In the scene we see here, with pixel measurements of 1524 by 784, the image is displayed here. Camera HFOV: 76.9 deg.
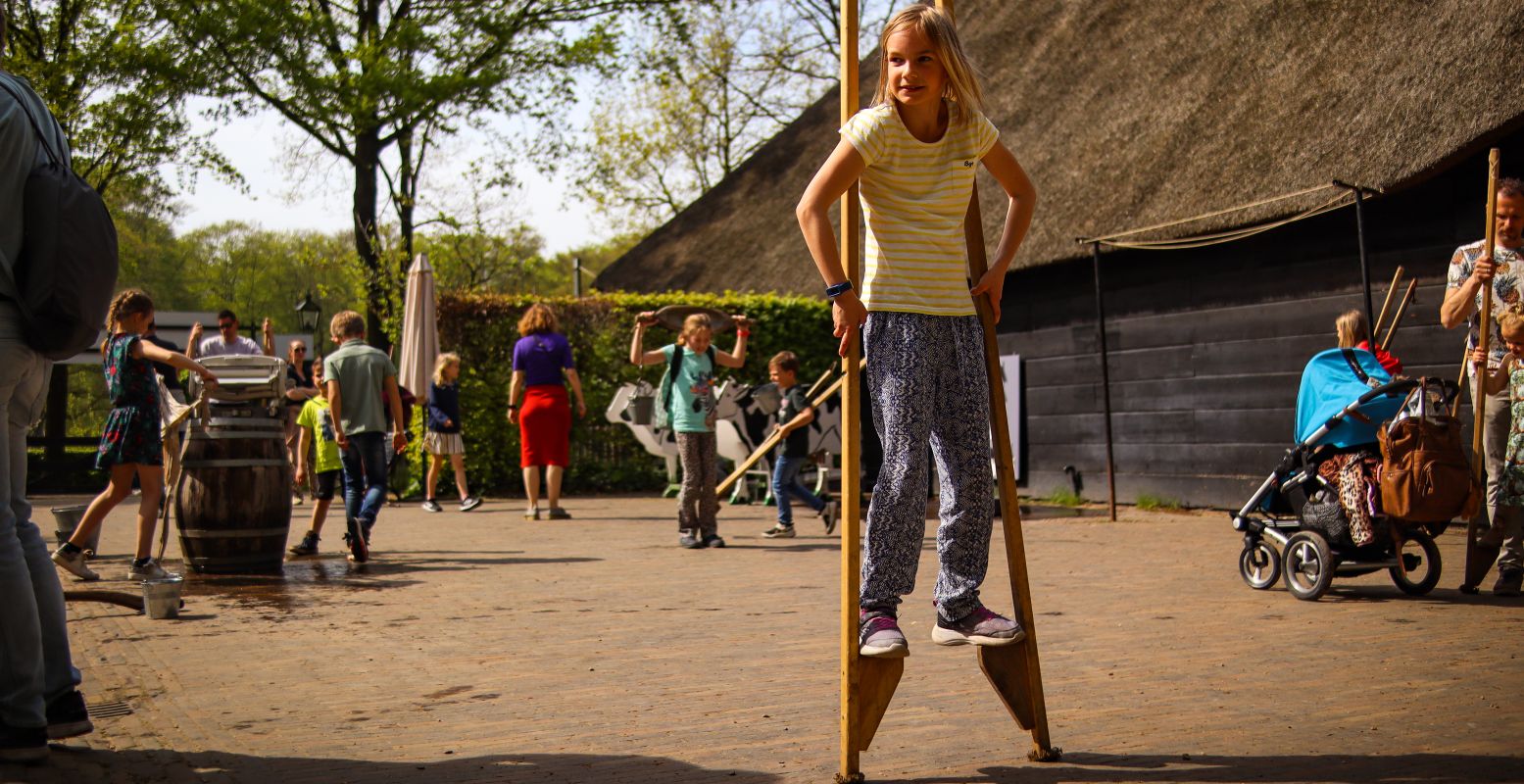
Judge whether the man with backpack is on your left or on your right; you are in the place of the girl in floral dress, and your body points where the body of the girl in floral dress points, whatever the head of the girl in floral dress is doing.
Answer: on your right

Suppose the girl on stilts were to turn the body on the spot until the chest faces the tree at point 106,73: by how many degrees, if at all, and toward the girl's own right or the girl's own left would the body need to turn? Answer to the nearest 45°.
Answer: approximately 135° to the girl's own right

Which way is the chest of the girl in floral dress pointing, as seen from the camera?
to the viewer's right

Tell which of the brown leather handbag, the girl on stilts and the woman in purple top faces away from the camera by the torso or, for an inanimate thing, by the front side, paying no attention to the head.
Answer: the woman in purple top

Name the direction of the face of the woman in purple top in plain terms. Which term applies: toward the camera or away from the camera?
away from the camera

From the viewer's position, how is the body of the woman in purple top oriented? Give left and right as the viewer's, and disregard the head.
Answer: facing away from the viewer

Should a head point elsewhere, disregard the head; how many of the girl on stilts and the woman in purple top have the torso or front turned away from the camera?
1

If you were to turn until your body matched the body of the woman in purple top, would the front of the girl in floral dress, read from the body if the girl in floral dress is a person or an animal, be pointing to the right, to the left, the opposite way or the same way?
to the right

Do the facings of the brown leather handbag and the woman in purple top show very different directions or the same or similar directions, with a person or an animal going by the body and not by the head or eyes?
very different directions

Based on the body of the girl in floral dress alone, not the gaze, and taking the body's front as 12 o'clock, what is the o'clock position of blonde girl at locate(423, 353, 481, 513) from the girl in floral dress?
The blonde girl is roughly at 10 o'clock from the girl in floral dress.
